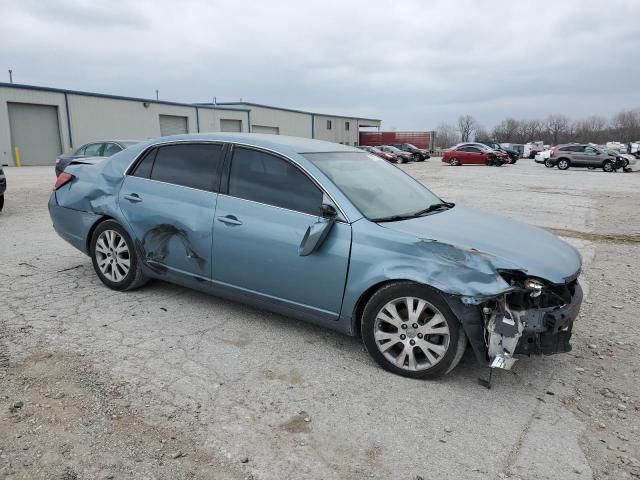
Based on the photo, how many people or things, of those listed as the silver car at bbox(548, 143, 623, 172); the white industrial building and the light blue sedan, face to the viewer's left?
0

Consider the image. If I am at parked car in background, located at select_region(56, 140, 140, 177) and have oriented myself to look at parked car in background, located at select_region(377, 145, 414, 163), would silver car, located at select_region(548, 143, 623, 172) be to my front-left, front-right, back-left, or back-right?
front-right

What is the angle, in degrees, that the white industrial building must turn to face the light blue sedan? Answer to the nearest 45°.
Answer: approximately 45° to its right

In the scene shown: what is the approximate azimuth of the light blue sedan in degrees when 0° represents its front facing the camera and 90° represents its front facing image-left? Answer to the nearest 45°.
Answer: approximately 315°

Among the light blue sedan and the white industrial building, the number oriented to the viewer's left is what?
0

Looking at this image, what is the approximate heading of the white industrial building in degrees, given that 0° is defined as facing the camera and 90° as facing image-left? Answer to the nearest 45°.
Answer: approximately 315°

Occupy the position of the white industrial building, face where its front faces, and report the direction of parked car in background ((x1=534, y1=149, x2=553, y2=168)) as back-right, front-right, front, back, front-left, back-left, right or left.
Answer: front-left

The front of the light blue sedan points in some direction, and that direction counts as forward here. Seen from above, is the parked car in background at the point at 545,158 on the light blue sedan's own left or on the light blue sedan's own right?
on the light blue sedan's own left

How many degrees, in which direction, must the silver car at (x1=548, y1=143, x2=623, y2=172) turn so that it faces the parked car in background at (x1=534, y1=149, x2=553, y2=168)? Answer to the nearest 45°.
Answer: approximately 135° to its left

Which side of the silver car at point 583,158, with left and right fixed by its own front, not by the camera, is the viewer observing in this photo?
right

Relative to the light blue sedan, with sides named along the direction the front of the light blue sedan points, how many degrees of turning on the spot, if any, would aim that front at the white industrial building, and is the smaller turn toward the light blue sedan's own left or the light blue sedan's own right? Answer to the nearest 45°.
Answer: approximately 180°
